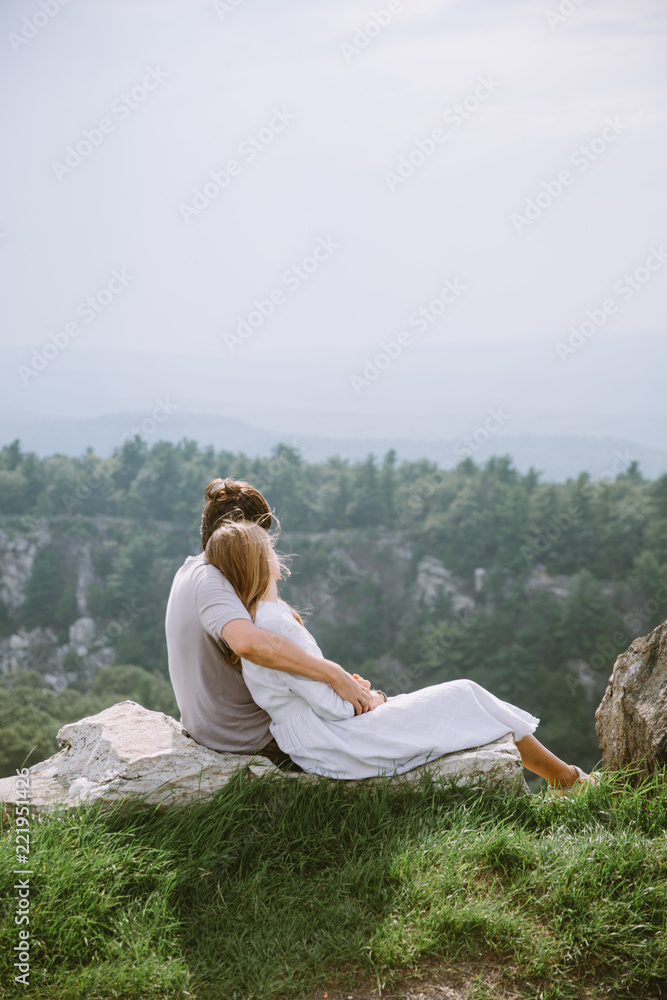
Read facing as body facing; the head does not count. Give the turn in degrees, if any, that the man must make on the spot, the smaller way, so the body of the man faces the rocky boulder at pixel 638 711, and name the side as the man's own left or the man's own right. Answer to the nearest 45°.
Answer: approximately 45° to the man's own right

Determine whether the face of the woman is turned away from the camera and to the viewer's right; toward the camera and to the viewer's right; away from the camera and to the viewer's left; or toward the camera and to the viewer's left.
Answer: away from the camera and to the viewer's right

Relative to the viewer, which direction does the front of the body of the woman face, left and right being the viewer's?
facing to the right of the viewer

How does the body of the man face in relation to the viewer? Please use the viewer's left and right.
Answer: facing away from the viewer and to the right of the viewer
